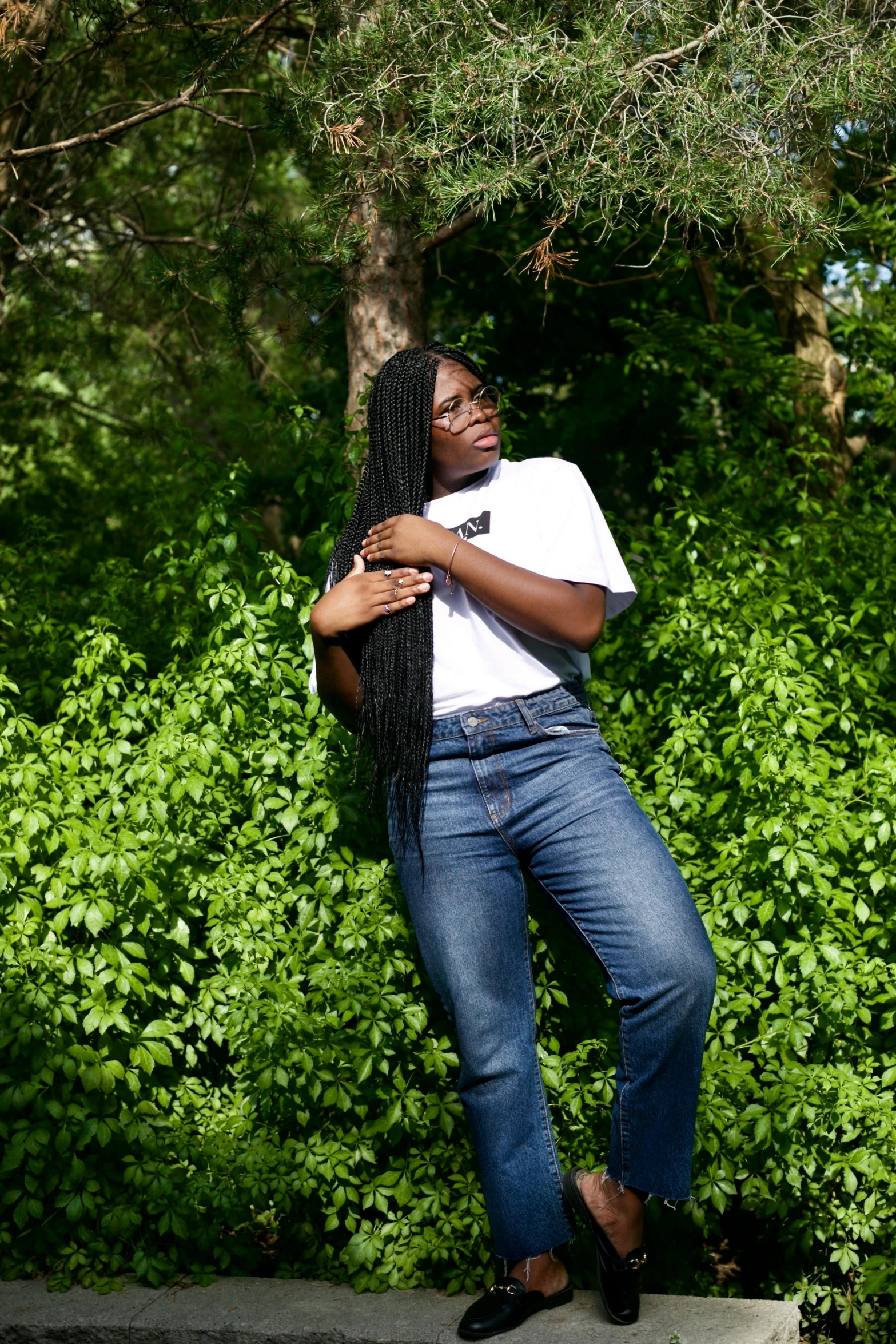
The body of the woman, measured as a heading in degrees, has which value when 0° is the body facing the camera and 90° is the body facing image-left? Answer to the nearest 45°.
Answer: approximately 0°

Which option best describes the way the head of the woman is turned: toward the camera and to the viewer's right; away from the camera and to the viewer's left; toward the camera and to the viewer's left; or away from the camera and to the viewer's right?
toward the camera and to the viewer's right
